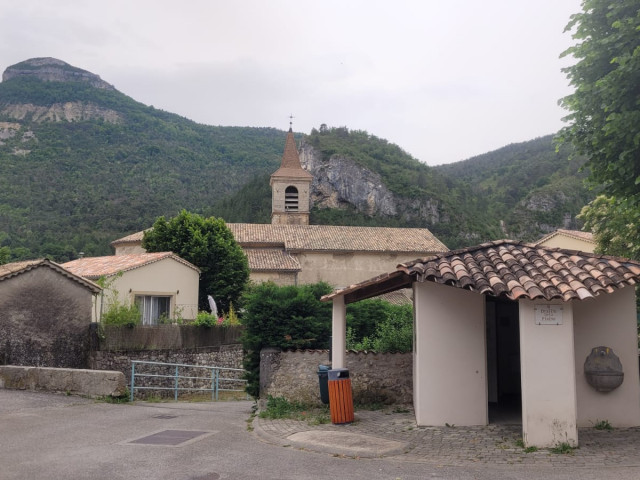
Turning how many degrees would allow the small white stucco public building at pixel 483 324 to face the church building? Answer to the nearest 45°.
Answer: approximately 180°

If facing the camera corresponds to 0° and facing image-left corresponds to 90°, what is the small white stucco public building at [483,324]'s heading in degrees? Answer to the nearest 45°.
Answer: approximately 0°

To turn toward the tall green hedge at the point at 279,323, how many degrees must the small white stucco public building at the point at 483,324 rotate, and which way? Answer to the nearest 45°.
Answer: approximately 135° to its right
